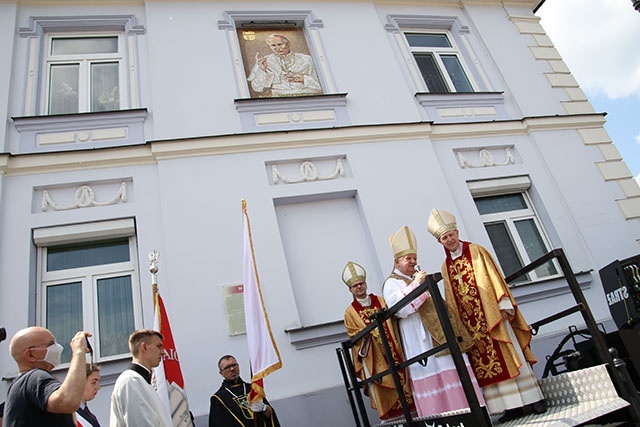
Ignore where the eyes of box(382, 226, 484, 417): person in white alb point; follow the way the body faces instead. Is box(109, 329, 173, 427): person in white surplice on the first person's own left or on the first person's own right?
on the first person's own right

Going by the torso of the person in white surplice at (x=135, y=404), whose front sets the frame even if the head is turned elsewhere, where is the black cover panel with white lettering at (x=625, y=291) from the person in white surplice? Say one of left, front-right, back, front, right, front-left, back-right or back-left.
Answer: front

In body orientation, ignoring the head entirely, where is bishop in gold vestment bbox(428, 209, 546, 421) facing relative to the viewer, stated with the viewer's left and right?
facing the viewer and to the left of the viewer

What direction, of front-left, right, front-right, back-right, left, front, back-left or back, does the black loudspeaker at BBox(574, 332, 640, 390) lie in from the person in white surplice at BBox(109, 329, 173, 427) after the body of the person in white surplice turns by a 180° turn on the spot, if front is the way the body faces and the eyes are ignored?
back

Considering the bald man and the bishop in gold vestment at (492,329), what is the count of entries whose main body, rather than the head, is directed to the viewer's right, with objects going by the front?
1

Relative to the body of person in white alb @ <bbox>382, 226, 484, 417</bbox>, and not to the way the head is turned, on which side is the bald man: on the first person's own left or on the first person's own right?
on the first person's own right

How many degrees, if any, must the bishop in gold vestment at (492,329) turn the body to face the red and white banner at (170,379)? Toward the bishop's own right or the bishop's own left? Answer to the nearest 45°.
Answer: approximately 45° to the bishop's own right

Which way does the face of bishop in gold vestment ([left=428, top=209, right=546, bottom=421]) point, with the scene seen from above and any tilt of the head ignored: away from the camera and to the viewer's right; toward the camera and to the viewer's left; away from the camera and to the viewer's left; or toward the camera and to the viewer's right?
toward the camera and to the viewer's left

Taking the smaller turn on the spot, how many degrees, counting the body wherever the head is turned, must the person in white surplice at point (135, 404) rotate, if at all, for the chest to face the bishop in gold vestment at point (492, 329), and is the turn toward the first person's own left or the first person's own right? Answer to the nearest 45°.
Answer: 0° — they already face them

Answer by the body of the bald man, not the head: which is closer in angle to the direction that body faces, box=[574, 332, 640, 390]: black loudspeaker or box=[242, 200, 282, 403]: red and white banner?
the black loudspeaker

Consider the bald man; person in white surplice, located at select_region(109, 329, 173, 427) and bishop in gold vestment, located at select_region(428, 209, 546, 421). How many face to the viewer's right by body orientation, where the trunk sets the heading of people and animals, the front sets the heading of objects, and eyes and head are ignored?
2

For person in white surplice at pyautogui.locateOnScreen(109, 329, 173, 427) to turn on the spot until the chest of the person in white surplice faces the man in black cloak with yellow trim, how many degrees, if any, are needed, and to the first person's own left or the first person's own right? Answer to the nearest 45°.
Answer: approximately 45° to the first person's own left

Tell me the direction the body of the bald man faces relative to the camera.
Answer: to the viewer's right

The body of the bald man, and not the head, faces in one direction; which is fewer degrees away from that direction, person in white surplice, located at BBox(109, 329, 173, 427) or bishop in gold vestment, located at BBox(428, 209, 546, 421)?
the bishop in gold vestment

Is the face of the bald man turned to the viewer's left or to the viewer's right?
to the viewer's right

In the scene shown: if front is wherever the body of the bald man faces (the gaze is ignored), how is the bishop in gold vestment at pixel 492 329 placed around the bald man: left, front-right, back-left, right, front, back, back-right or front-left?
front
